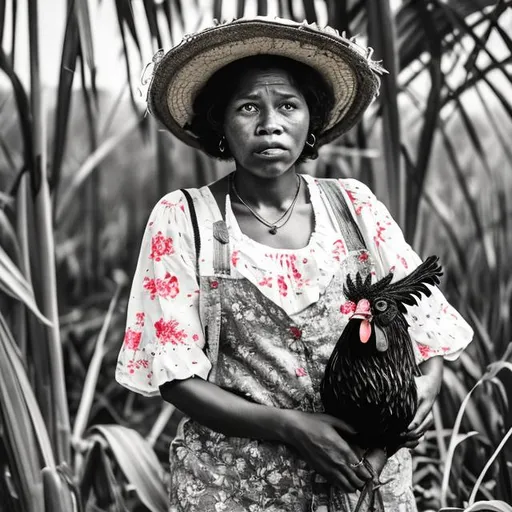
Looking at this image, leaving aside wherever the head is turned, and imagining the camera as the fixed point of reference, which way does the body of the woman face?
toward the camera

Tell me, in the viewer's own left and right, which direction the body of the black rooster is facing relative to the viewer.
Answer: facing the viewer and to the left of the viewer
